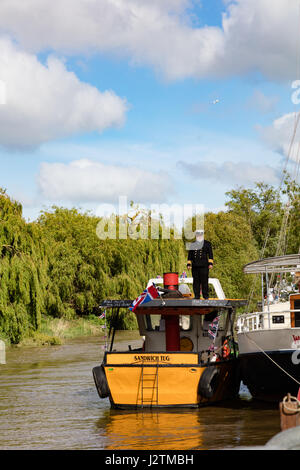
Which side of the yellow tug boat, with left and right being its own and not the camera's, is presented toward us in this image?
back

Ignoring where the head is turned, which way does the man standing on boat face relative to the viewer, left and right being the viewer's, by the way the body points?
facing the viewer

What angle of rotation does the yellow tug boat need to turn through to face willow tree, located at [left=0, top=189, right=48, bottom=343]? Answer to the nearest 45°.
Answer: approximately 45° to its left

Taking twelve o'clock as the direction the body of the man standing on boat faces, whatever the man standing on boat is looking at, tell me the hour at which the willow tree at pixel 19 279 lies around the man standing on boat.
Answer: The willow tree is roughly at 5 o'clock from the man standing on boat.

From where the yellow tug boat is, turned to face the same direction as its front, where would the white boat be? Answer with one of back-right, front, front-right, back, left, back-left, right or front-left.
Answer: right
